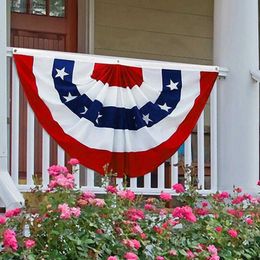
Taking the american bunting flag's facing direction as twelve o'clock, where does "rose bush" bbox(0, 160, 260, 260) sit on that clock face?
The rose bush is roughly at 12 o'clock from the american bunting flag.

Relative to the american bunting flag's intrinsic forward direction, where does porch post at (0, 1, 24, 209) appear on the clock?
The porch post is roughly at 2 o'clock from the american bunting flag.

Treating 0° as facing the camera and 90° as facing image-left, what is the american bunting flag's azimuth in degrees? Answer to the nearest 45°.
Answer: approximately 0°

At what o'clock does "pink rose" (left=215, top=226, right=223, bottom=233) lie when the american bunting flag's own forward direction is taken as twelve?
The pink rose is roughly at 11 o'clock from the american bunting flag.

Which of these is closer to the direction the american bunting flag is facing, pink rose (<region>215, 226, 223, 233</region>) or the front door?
the pink rose

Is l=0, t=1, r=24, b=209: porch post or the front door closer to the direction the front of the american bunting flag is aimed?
the porch post

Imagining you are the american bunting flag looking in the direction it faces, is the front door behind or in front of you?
behind

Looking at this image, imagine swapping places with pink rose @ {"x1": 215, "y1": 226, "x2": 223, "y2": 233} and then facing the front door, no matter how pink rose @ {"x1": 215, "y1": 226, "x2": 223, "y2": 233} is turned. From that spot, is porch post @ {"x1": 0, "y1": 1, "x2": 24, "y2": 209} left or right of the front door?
left

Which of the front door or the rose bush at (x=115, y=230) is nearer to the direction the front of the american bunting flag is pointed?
the rose bush

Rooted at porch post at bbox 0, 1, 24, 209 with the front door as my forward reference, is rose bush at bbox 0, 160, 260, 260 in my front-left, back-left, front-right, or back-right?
back-right
